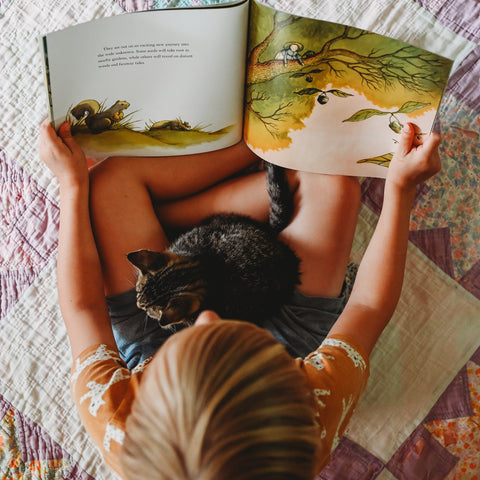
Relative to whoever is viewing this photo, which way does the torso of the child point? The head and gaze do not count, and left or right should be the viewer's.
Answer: facing away from the viewer

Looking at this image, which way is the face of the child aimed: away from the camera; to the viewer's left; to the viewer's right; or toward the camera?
away from the camera
